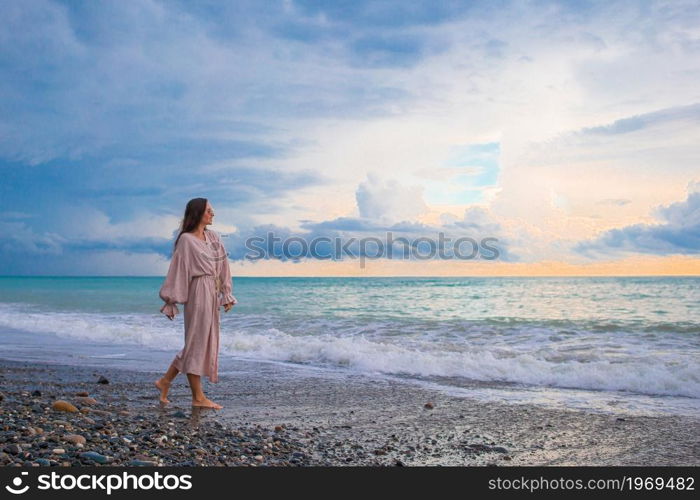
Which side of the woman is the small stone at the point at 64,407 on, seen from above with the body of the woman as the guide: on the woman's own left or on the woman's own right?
on the woman's own right

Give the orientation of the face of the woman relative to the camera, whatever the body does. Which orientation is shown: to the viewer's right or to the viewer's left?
to the viewer's right

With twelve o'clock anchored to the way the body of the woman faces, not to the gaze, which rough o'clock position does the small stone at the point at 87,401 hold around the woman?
The small stone is roughly at 5 o'clock from the woman.

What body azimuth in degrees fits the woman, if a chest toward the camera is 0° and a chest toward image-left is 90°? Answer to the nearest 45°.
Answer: approximately 315°

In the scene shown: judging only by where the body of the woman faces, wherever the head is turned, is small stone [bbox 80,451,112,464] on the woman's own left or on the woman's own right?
on the woman's own right

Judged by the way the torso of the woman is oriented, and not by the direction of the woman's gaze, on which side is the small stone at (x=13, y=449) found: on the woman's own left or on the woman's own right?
on the woman's own right

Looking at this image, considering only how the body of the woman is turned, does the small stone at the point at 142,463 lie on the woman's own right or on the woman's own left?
on the woman's own right
